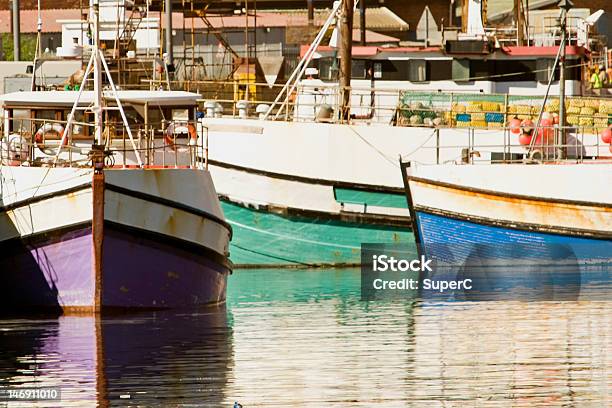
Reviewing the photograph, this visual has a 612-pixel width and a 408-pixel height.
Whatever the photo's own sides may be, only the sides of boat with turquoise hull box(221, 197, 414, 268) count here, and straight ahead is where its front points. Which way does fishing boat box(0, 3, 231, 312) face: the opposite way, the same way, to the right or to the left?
to the left

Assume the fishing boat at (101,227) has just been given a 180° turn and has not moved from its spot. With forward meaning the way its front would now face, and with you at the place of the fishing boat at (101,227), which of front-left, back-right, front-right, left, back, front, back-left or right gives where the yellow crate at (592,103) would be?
front-right

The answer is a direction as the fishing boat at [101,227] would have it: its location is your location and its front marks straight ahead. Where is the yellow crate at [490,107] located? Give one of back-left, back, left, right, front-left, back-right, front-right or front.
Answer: back-left

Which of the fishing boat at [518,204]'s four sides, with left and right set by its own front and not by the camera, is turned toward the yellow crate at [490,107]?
right

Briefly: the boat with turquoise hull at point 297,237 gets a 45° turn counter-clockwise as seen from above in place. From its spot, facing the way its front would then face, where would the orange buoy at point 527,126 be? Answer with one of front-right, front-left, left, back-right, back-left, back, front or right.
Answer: back-left

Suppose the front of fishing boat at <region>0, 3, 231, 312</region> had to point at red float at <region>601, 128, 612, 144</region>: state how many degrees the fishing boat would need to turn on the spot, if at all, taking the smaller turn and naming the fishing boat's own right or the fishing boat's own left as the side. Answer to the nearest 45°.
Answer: approximately 135° to the fishing boat's own left

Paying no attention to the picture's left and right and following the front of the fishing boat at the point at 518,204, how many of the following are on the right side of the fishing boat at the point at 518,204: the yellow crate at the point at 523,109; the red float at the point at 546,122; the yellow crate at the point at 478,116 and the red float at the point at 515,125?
4

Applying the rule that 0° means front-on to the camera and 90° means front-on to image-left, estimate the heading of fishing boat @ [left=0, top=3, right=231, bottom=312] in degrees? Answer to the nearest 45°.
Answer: approximately 0°

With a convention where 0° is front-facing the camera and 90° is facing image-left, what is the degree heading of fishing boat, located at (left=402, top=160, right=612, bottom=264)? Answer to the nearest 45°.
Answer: approximately 90°

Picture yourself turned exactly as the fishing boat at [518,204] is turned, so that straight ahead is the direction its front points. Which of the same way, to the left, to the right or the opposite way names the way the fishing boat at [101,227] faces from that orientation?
to the left

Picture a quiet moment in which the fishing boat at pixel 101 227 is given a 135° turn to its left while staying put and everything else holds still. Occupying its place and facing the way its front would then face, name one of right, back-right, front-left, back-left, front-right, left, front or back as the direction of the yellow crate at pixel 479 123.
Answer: front

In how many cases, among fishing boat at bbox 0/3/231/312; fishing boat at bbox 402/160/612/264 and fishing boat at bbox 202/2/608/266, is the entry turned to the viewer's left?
2

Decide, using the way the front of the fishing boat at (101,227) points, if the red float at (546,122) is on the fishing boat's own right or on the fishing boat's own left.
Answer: on the fishing boat's own left

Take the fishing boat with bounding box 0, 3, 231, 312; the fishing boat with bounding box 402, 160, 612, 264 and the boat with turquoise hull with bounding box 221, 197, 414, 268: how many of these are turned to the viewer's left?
2

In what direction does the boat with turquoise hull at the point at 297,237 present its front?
to the viewer's left
